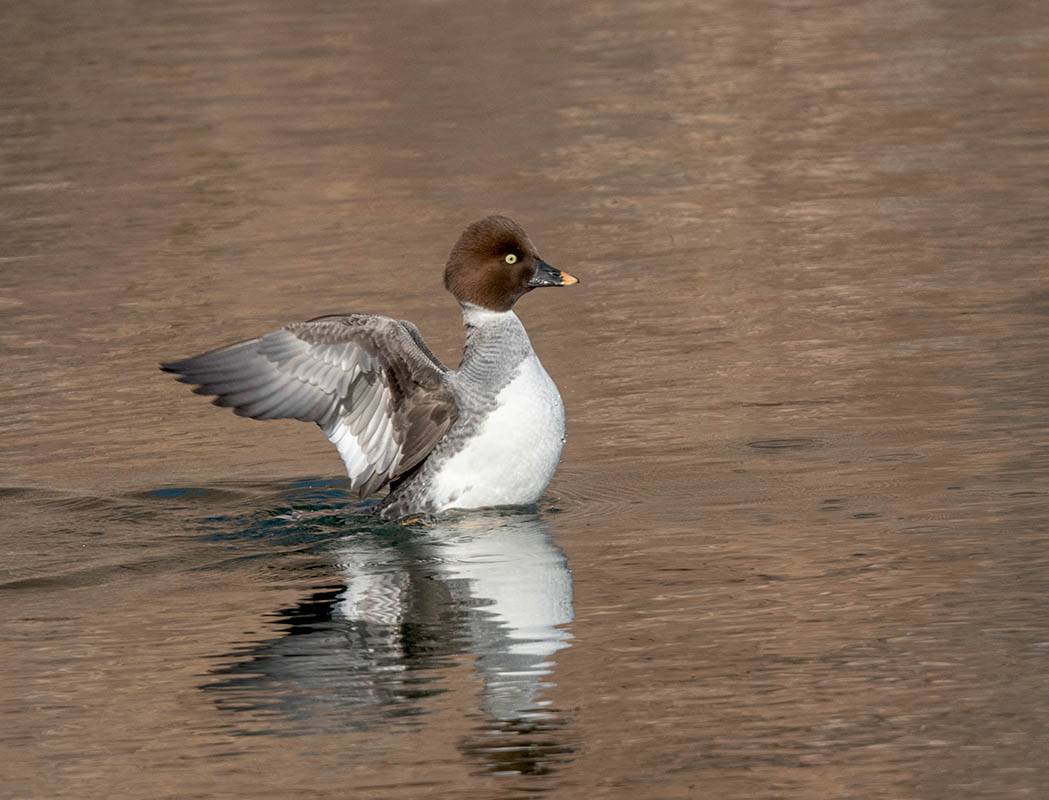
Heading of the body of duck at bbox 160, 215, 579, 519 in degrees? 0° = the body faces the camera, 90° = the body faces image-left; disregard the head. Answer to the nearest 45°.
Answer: approximately 270°
